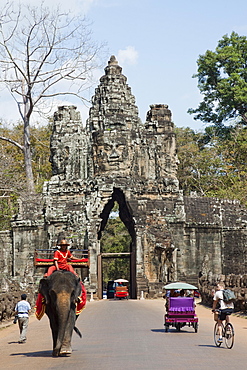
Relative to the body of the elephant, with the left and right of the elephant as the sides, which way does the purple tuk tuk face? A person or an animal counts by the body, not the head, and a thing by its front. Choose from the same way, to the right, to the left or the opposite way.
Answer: the opposite way

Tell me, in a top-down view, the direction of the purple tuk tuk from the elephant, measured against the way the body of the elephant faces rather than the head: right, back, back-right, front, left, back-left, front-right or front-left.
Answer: back-left

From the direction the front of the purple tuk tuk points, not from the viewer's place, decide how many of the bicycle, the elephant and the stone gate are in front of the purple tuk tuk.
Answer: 1

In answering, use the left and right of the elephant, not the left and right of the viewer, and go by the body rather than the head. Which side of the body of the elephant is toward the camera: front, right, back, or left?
front

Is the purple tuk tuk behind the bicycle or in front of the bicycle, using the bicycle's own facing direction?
in front

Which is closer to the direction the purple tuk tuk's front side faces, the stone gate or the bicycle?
the stone gate

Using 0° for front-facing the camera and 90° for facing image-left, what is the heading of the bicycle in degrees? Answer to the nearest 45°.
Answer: approximately 135°

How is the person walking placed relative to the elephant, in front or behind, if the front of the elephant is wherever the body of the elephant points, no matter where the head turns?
behind

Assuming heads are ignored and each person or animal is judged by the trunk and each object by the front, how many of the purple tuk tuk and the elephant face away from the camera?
1

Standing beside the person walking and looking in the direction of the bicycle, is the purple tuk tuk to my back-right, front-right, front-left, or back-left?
front-left

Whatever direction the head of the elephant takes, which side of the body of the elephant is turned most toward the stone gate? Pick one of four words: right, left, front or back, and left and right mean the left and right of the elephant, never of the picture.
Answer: back

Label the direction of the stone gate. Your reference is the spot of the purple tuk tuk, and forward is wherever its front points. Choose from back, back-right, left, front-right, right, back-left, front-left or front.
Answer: front

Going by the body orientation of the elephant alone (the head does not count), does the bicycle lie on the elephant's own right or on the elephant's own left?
on the elephant's own left

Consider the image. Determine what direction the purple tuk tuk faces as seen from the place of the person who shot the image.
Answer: facing away from the viewer

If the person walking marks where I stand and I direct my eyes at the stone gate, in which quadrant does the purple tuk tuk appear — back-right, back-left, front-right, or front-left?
front-right
